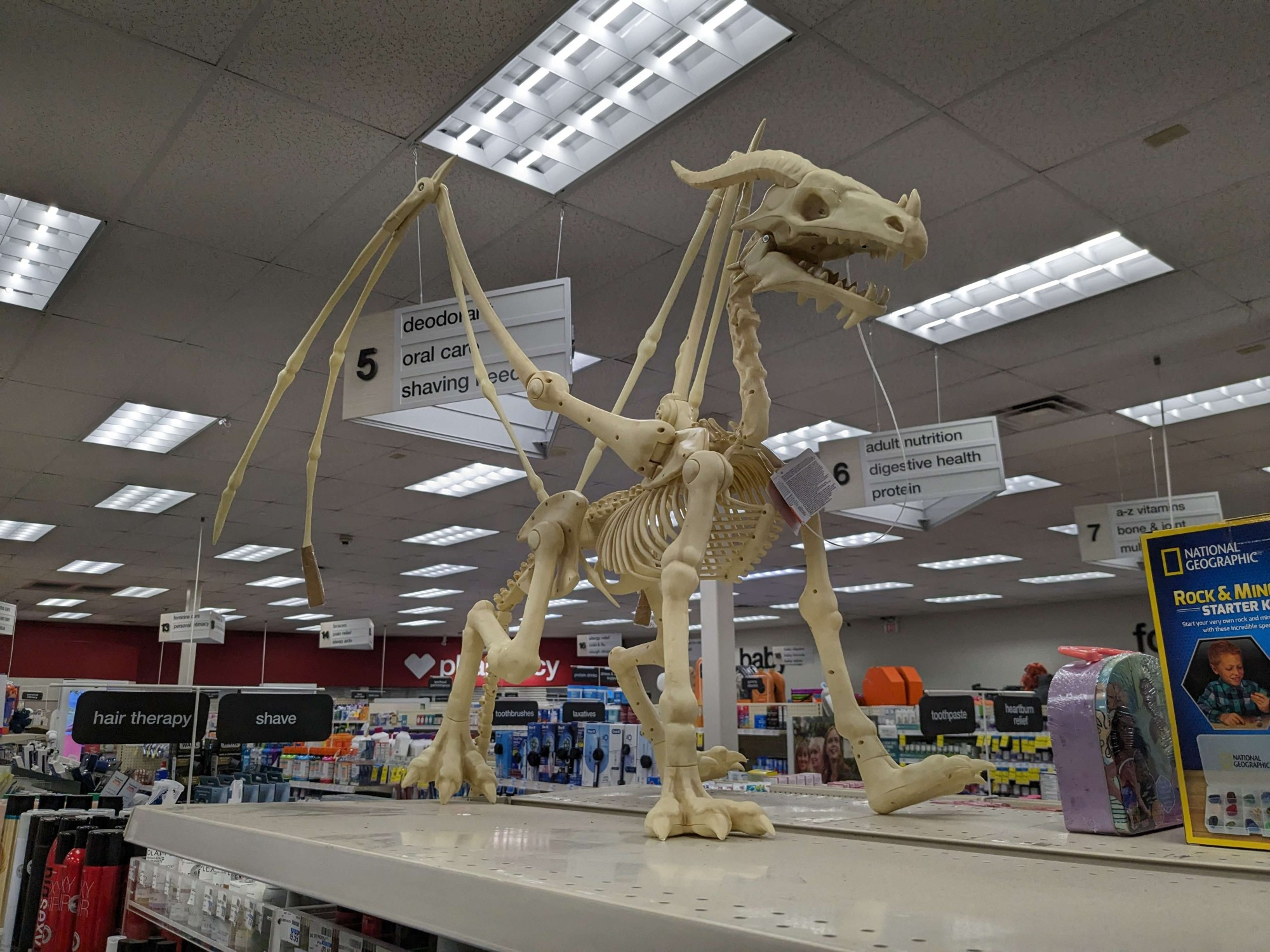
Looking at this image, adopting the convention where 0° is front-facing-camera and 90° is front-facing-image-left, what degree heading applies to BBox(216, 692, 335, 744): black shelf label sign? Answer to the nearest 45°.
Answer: approximately 0°

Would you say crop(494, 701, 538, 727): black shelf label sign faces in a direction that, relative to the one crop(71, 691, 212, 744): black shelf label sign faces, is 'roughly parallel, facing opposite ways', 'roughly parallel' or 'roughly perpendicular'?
roughly parallel

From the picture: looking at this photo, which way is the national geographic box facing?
toward the camera

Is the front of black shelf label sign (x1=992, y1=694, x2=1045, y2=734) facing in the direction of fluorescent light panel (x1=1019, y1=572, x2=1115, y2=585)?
no

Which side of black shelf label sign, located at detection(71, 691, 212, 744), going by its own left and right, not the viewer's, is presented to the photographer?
front

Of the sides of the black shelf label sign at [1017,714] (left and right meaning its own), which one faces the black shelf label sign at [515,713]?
right

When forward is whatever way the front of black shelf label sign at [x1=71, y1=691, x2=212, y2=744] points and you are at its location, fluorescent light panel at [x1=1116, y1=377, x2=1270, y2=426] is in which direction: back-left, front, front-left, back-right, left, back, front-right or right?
left

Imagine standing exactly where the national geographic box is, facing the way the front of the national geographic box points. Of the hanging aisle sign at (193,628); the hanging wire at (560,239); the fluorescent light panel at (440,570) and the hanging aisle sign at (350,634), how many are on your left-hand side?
0

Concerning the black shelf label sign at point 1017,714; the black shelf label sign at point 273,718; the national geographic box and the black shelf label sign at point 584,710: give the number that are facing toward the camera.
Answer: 4

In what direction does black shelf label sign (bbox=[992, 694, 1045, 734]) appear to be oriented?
toward the camera

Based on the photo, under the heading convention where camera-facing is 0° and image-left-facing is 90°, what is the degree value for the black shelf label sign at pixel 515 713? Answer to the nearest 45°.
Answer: approximately 0°

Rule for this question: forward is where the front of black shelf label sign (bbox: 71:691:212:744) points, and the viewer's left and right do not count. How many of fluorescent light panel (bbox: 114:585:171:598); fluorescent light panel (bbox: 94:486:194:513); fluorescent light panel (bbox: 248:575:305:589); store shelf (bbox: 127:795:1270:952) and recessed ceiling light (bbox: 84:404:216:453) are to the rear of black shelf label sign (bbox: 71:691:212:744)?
4
